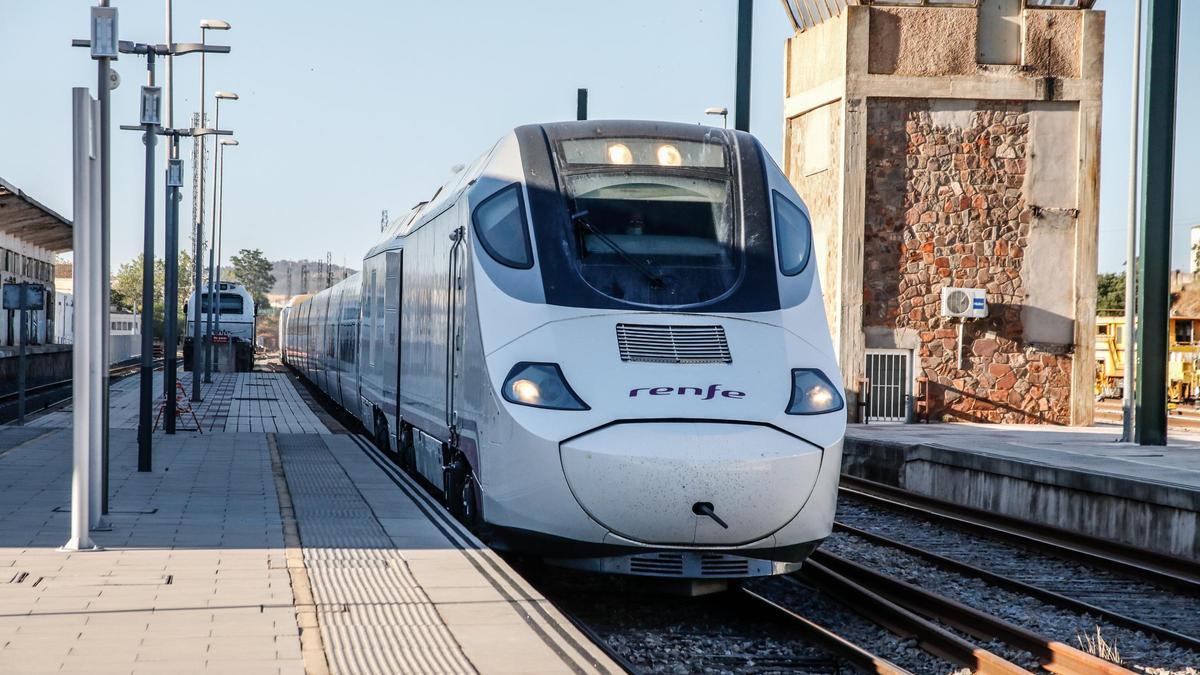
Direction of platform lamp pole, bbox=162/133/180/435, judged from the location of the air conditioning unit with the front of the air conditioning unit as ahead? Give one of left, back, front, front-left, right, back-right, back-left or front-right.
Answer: front-right

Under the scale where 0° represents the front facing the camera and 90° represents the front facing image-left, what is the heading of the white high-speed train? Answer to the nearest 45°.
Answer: approximately 315°

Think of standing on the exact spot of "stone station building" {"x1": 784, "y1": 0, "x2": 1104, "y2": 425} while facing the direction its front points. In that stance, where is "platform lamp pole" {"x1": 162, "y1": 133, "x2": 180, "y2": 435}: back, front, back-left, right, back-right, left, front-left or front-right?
front-right

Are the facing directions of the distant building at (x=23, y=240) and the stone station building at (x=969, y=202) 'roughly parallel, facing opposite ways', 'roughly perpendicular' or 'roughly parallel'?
roughly perpendicular

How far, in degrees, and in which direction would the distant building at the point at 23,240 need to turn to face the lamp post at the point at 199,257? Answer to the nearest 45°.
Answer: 0° — it already faces it

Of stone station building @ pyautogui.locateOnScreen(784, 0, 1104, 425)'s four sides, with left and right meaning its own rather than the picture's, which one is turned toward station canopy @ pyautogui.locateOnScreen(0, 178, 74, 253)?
right

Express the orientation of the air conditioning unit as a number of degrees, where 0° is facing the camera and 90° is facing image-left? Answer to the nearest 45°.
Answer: approximately 0°

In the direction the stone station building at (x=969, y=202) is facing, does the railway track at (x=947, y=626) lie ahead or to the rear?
ahead

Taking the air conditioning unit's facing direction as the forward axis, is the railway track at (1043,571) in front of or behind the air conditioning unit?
in front
